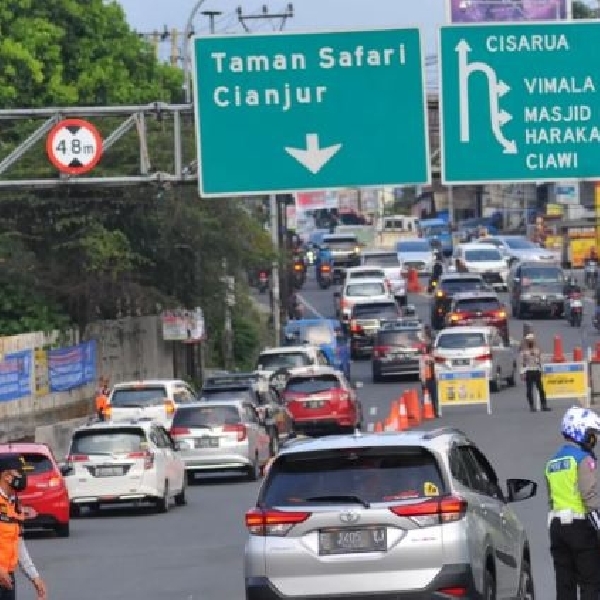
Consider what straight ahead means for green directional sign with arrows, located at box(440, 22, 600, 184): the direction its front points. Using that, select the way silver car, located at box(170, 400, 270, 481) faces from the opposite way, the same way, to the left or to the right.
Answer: the opposite way

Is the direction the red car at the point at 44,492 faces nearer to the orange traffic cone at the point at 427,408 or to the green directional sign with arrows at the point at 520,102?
the orange traffic cone

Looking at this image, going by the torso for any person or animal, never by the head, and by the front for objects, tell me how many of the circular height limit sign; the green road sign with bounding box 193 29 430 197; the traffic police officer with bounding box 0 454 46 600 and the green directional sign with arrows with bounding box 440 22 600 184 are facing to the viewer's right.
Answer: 1

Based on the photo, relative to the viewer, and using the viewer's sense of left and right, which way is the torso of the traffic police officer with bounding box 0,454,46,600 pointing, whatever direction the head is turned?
facing to the right of the viewer

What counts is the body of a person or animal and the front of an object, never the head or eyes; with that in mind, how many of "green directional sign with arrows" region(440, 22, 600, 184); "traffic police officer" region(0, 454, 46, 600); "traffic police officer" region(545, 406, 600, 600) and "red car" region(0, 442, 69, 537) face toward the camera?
1

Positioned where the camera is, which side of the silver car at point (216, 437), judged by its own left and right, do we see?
back

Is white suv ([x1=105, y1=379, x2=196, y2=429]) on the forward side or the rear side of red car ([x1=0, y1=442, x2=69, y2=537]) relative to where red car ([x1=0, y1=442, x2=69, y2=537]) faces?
on the forward side

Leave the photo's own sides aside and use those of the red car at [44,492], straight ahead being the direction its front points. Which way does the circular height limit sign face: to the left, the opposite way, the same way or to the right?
the opposite way

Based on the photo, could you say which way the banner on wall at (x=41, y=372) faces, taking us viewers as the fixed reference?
facing the viewer and to the right of the viewer

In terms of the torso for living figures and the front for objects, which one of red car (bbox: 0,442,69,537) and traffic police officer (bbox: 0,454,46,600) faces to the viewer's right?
the traffic police officer

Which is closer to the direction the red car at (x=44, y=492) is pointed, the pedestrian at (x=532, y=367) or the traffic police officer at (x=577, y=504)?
the pedestrian
